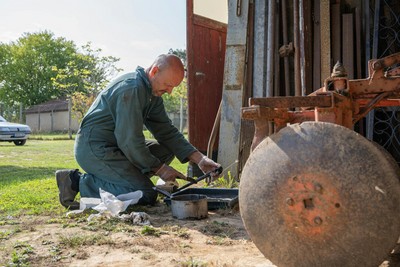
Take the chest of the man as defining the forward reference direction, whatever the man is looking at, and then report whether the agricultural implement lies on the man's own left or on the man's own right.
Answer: on the man's own right

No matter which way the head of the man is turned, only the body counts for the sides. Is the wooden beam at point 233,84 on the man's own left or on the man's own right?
on the man's own left

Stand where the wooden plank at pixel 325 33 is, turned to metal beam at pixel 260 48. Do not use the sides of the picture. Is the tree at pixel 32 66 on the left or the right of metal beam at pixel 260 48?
right

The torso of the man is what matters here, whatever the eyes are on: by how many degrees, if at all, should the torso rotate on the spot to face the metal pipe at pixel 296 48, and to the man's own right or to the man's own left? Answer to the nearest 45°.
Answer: approximately 45° to the man's own left

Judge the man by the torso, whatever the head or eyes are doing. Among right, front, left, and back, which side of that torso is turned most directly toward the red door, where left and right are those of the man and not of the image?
left

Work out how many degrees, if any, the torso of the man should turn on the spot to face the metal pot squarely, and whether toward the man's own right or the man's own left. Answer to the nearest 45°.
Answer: approximately 45° to the man's own right

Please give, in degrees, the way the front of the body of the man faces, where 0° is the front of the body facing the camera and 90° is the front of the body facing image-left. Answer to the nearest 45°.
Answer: approximately 270°
